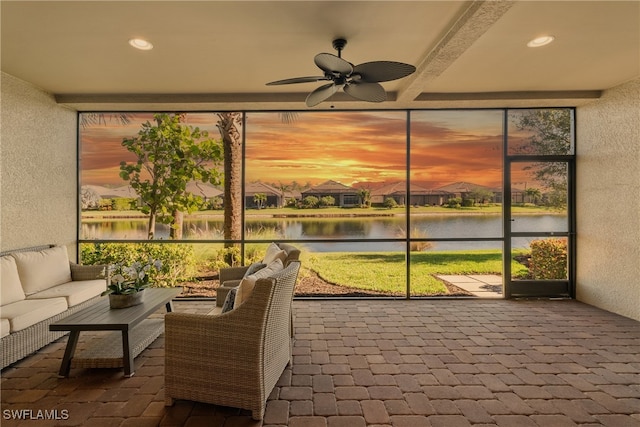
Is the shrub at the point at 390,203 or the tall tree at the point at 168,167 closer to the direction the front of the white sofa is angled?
the shrub

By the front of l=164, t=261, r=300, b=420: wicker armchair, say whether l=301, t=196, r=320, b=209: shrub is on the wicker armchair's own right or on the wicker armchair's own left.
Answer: on the wicker armchair's own right

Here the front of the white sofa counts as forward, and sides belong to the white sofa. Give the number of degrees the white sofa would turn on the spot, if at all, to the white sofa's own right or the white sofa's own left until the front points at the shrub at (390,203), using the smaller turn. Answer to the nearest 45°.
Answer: approximately 45° to the white sofa's own left

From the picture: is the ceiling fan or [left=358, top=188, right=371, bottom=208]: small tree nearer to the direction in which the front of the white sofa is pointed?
the ceiling fan

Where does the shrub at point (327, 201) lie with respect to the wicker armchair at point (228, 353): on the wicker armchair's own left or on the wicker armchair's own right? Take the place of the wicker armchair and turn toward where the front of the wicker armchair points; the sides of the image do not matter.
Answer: on the wicker armchair's own right

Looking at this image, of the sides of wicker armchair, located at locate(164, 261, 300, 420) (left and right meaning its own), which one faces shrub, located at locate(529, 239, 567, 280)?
right

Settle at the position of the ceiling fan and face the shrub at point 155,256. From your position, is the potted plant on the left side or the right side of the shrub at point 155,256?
left

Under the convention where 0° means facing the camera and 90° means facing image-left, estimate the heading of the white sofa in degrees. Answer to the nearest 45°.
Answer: approximately 315°

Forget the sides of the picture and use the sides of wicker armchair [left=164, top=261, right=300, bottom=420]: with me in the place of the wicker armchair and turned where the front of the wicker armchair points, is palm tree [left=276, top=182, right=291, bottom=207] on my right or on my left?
on my right

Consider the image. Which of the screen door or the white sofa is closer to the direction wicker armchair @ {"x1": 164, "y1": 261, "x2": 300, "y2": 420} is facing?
the white sofa

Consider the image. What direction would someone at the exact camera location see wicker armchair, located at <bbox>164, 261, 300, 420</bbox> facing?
facing away from the viewer and to the left of the viewer
